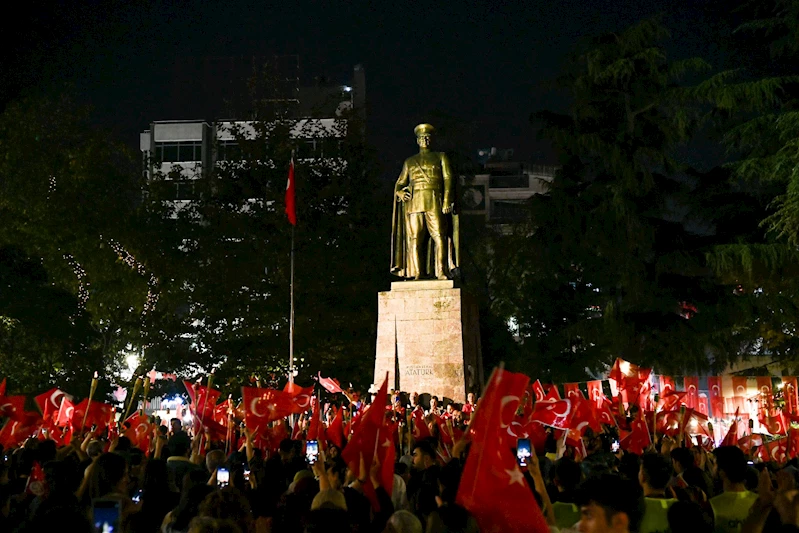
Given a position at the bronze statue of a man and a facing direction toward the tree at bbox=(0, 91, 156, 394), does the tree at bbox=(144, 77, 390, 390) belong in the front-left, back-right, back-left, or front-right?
front-right

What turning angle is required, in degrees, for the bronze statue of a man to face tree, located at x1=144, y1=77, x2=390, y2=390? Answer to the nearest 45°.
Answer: approximately 135° to its right

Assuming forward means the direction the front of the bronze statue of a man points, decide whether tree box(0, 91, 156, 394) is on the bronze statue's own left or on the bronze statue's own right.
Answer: on the bronze statue's own right

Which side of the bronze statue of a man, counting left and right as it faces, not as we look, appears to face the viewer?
front

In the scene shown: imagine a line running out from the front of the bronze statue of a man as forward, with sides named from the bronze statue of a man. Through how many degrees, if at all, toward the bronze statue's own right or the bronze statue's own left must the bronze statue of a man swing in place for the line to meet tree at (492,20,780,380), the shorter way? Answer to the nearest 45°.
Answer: approximately 135° to the bronze statue's own left

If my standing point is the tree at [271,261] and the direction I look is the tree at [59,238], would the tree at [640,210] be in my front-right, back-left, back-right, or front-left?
back-left
